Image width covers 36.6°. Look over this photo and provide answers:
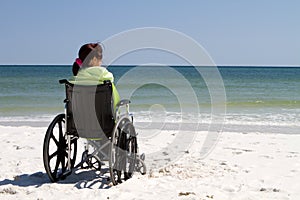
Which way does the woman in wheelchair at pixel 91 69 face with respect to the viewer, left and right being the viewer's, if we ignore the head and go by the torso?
facing away from the viewer and to the right of the viewer

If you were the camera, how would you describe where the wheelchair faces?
facing away from the viewer and to the right of the viewer
